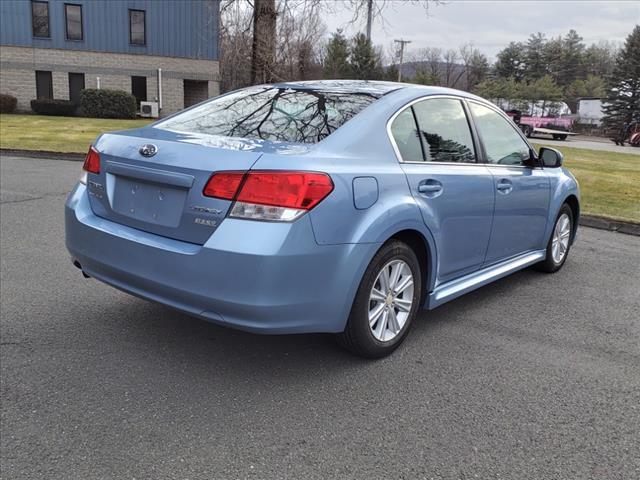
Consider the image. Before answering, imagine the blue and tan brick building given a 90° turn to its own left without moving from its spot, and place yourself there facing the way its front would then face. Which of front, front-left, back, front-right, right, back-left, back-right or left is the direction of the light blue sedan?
right

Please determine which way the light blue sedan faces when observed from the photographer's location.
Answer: facing away from the viewer and to the right of the viewer

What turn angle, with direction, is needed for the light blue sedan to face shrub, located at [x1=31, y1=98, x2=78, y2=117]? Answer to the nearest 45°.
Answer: approximately 90° to its left

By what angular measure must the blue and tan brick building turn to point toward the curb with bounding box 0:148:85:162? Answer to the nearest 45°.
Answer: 0° — it already faces it

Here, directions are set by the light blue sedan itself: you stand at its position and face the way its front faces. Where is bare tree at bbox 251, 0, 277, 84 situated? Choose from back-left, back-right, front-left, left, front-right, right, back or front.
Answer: front-left

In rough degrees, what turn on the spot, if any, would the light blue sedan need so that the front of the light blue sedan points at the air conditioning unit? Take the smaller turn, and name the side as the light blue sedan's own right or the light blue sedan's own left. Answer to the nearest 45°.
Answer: approximately 45° to the light blue sedan's own left

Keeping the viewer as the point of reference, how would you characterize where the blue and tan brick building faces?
facing the viewer

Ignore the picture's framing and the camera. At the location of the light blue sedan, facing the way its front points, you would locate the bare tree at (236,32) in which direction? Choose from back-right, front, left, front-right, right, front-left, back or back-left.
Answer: front-left

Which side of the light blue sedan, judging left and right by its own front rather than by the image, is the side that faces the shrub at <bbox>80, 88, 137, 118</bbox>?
left
